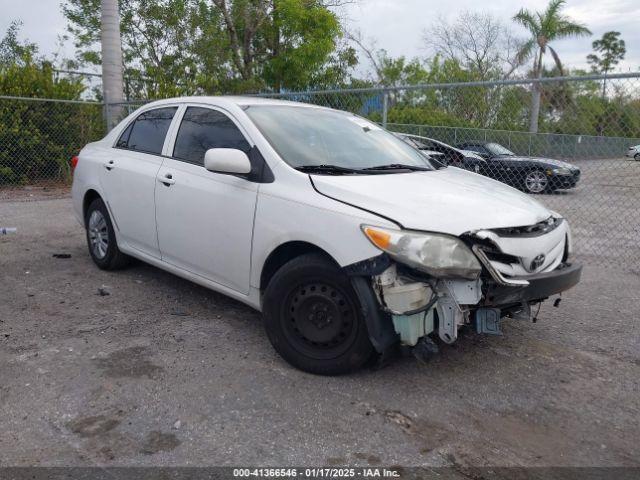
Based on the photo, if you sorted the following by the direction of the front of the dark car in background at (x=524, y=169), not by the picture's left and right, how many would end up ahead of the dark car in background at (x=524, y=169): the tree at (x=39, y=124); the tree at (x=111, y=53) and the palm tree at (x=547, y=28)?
0

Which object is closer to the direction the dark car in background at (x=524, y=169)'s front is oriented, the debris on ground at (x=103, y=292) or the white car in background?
the white car in background

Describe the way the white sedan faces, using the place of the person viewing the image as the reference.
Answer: facing the viewer and to the right of the viewer

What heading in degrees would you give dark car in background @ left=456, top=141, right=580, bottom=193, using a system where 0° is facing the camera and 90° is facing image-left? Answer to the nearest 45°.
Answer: approximately 315°

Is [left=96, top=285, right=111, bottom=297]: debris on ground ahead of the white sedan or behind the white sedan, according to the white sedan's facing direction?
behind

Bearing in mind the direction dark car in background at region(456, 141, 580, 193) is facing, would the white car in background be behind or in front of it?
in front

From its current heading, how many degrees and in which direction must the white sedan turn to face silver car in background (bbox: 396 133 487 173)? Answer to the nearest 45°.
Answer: approximately 135° to its left

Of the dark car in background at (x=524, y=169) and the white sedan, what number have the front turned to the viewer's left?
0

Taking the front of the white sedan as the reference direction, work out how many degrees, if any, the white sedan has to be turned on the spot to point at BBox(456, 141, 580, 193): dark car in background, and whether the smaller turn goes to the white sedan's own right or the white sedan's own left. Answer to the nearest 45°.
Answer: approximately 90° to the white sedan's own left

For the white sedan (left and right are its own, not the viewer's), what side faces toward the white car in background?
left

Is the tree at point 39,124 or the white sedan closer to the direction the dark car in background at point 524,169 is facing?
the white sedan

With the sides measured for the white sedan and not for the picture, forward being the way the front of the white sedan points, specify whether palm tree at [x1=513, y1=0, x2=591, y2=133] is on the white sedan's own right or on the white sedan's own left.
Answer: on the white sedan's own left

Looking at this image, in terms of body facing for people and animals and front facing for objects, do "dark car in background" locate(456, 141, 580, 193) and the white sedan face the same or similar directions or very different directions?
same or similar directions

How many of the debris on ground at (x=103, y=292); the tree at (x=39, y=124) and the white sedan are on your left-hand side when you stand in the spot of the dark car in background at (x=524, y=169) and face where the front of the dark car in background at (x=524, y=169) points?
0

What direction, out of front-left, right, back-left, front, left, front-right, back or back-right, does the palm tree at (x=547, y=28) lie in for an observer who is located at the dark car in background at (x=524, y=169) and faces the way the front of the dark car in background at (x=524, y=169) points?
back-left

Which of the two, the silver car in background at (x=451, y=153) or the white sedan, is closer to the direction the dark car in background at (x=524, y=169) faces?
the white sedan
